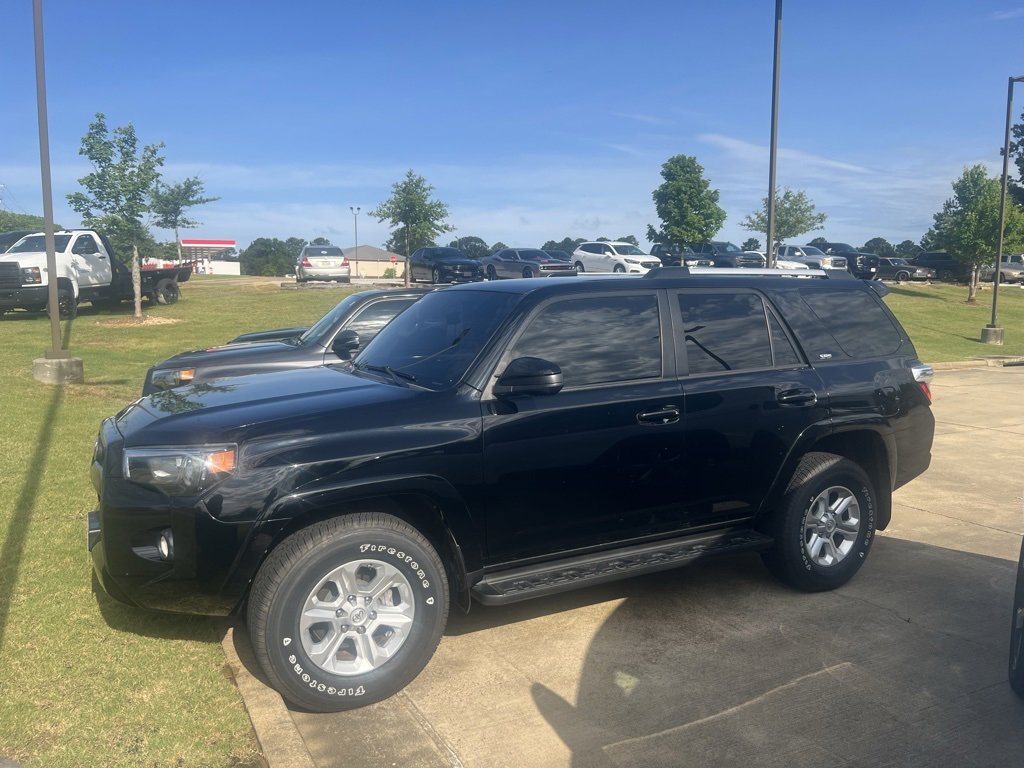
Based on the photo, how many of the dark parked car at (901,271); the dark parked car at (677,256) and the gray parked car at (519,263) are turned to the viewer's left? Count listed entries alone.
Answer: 0

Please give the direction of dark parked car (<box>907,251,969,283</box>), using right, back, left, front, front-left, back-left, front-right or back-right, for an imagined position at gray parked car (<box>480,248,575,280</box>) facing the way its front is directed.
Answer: left

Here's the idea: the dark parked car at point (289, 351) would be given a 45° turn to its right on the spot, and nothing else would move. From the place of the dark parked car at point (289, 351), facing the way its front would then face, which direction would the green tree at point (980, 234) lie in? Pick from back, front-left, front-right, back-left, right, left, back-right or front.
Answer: back-right

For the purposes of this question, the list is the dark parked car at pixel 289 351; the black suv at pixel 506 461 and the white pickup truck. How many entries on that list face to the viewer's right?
0

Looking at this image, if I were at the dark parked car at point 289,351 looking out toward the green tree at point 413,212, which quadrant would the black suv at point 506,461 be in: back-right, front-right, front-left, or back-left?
back-right

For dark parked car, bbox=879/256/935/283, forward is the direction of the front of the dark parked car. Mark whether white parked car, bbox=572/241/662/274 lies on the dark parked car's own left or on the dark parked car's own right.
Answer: on the dark parked car's own right

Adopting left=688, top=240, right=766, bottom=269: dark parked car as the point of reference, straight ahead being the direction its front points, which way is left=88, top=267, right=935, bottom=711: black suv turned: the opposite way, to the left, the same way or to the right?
to the right

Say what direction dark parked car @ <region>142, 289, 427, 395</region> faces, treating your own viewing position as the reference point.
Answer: facing the viewer and to the left of the viewer

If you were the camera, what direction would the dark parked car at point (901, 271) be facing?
facing the viewer and to the right of the viewer
